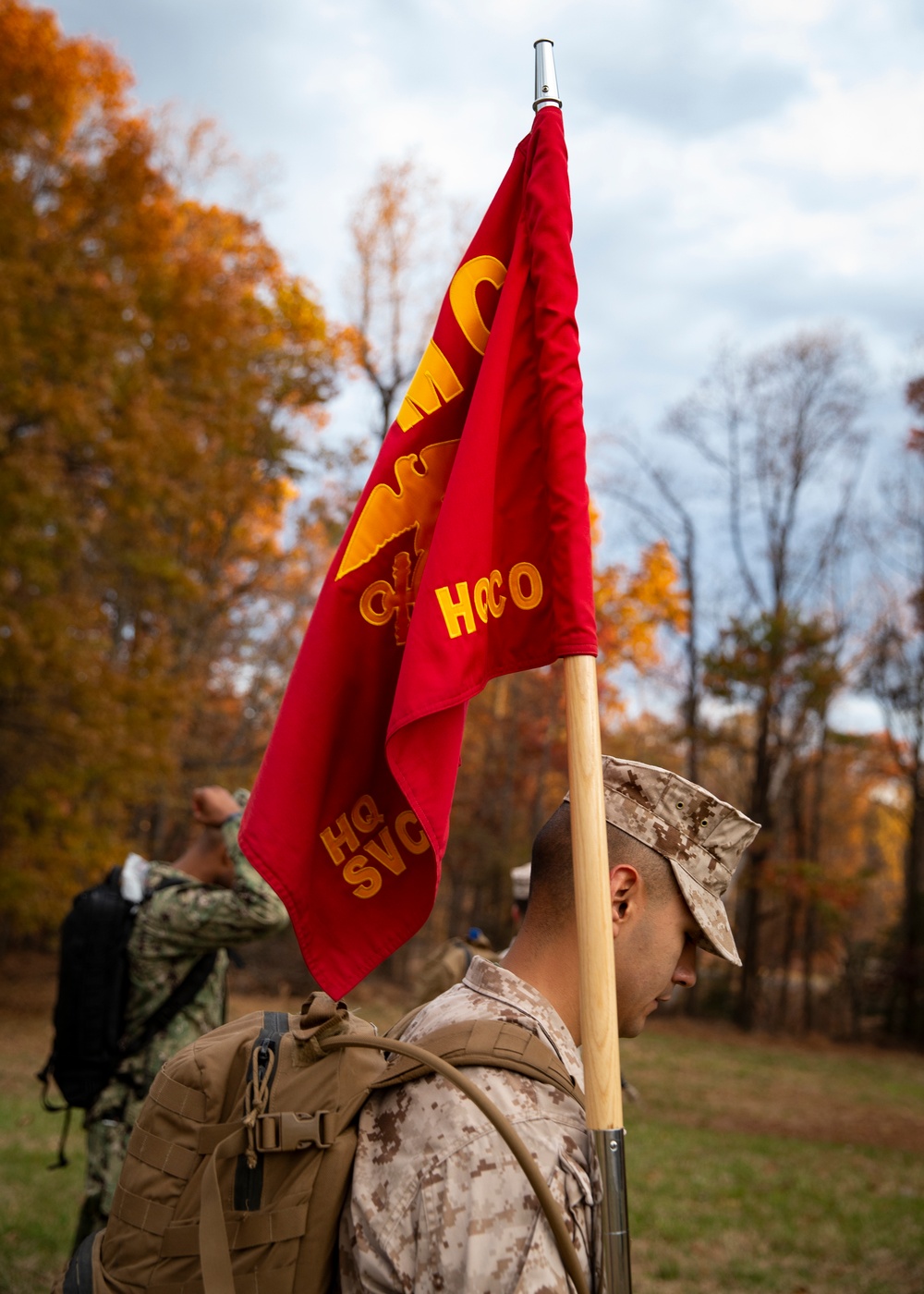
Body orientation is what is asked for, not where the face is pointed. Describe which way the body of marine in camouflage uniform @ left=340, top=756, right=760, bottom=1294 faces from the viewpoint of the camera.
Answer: to the viewer's right

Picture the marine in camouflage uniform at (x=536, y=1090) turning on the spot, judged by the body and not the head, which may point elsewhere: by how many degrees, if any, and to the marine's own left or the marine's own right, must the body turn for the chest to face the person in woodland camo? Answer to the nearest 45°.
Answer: approximately 135° to the marine's own left

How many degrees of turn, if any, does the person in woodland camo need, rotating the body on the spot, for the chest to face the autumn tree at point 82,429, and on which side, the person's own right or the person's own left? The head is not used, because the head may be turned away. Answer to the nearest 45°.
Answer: approximately 90° to the person's own left

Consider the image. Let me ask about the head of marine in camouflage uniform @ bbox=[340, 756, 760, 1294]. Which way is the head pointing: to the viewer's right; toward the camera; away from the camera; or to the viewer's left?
to the viewer's right

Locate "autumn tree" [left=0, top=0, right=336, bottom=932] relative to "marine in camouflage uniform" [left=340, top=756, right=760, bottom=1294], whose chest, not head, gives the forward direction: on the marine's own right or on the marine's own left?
on the marine's own left

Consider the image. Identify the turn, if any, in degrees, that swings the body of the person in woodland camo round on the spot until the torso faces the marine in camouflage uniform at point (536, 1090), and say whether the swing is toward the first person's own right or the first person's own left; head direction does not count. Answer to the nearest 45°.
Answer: approximately 90° to the first person's own right
